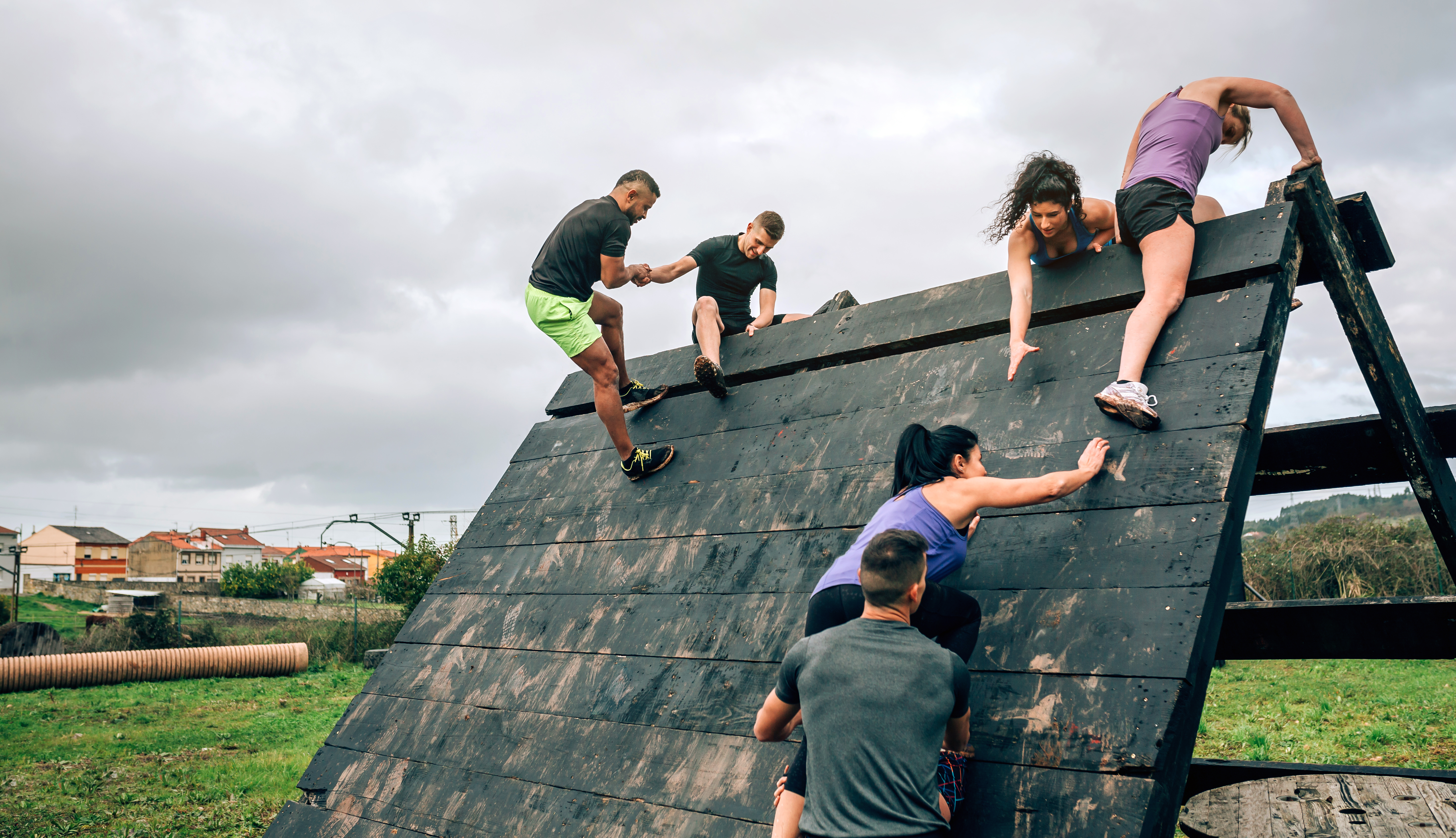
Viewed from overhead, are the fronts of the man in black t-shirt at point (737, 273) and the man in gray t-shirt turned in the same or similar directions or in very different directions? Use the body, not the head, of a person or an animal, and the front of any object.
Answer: very different directions

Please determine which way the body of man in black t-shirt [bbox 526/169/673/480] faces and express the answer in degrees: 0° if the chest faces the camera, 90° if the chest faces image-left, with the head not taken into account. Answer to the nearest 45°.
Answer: approximately 270°

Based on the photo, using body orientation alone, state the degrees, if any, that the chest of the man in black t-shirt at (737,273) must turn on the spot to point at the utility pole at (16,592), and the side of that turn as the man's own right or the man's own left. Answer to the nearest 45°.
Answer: approximately 135° to the man's own right

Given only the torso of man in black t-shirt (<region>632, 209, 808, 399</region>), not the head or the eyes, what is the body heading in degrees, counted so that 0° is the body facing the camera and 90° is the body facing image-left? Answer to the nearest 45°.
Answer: approximately 0°

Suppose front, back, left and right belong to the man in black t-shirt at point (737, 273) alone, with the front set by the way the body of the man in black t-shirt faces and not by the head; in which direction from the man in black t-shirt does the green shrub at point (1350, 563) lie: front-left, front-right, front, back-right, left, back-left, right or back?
back-left

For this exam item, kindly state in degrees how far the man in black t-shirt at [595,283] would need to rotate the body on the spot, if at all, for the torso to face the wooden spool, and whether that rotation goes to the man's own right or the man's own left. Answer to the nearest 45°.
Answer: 0° — they already face it

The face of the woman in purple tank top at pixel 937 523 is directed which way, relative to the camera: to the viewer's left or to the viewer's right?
to the viewer's right

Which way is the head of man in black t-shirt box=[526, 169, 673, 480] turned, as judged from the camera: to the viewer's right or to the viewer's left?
to the viewer's right

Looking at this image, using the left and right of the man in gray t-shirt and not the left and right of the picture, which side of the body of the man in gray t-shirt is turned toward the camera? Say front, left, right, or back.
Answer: back
